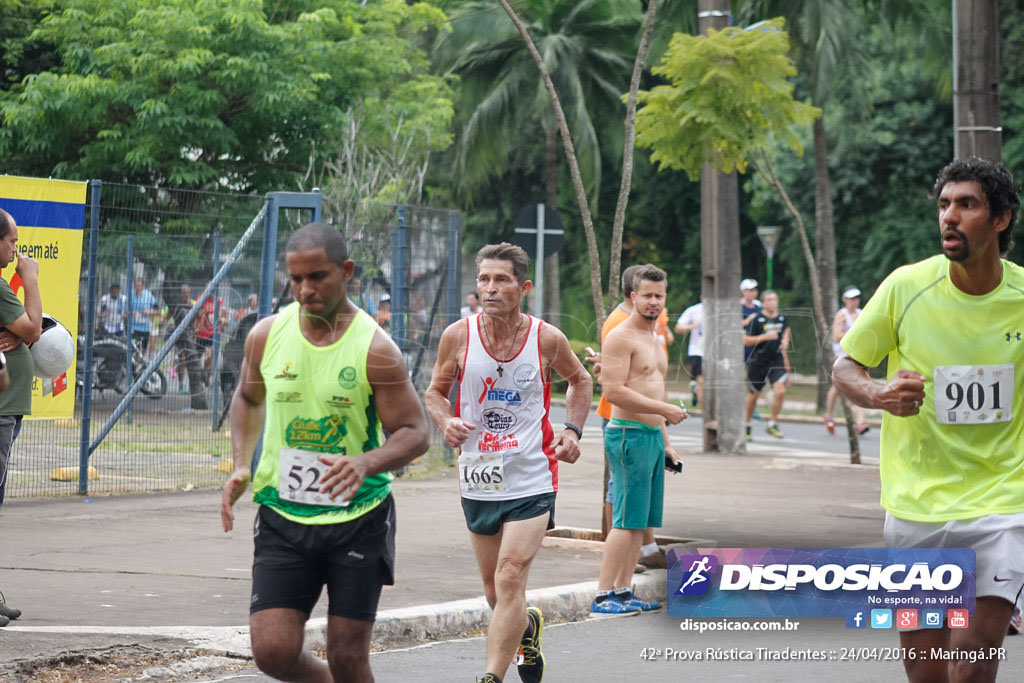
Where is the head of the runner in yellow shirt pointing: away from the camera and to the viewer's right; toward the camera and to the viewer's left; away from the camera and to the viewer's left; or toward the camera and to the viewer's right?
toward the camera and to the viewer's left

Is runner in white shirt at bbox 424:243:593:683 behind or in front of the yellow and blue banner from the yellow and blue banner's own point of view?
in front

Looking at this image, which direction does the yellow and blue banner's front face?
toward the camera

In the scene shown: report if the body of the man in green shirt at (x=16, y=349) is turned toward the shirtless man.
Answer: yes

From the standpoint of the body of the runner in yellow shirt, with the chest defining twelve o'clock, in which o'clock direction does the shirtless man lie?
The shirtless man is roughly at 5 o'clock from the runner in yellow shirt.

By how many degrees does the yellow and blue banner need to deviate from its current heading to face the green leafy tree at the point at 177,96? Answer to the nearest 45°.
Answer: approximately 180°

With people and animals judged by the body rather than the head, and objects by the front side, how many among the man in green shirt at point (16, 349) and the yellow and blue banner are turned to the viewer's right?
1

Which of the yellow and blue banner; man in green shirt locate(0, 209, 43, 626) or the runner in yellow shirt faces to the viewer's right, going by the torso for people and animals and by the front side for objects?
the man in green shirt

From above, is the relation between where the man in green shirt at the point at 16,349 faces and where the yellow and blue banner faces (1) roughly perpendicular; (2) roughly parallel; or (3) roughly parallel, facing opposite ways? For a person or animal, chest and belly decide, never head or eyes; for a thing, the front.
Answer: roughly perpendicular

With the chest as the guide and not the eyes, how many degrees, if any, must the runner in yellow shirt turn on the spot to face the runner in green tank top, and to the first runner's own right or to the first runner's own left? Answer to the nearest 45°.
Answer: approximately 90° to the first runner's own right

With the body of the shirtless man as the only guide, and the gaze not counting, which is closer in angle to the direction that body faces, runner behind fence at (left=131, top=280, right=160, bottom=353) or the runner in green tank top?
the runner in green tank top

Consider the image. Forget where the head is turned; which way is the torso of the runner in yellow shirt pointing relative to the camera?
toward the camera

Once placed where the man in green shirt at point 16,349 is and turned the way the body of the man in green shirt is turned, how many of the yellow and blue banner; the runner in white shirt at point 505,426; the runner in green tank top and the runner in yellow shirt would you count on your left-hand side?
1

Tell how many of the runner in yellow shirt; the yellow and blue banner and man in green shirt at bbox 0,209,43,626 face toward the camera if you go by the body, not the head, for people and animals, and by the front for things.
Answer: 2

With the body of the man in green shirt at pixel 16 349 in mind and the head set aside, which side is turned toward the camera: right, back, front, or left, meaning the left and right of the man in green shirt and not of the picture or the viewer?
right
